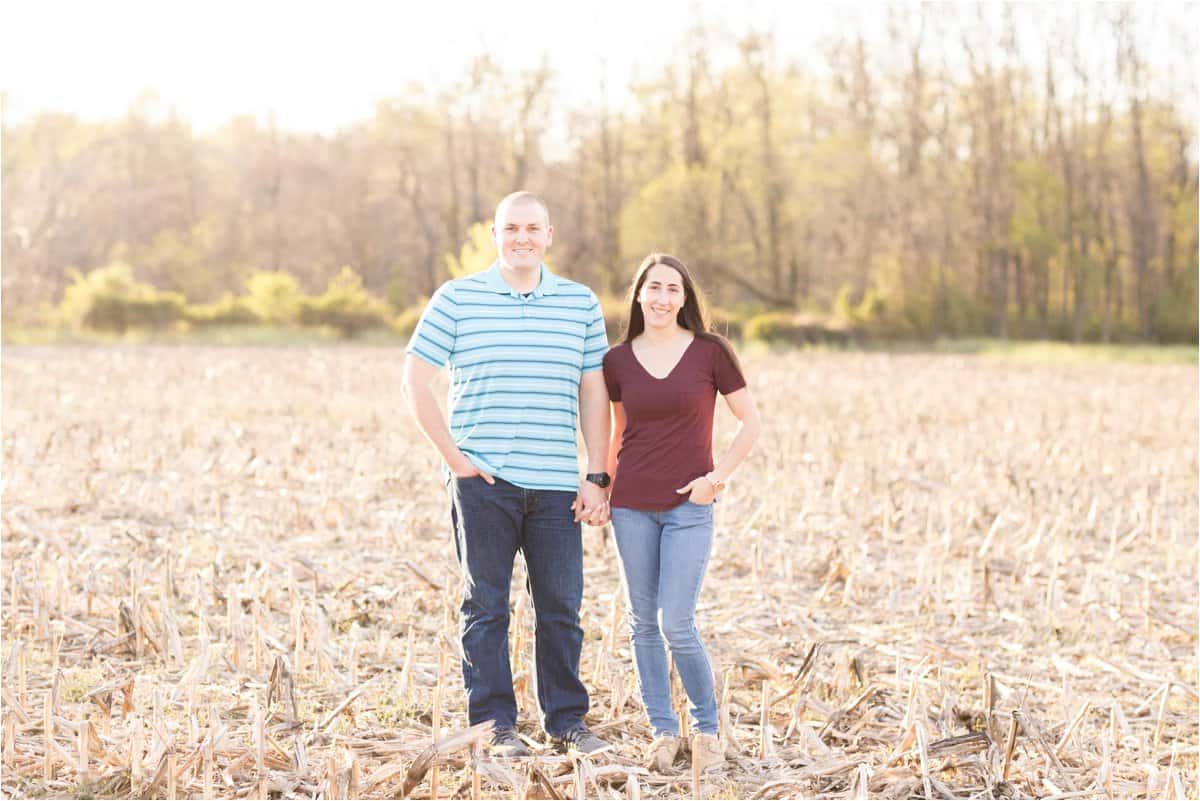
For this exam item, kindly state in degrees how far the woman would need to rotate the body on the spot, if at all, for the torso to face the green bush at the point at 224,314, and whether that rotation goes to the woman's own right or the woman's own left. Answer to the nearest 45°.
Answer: approximately 180°

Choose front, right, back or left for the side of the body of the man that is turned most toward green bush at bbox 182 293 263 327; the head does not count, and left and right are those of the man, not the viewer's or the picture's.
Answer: back

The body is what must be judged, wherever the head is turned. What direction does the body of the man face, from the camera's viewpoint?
toward the camera

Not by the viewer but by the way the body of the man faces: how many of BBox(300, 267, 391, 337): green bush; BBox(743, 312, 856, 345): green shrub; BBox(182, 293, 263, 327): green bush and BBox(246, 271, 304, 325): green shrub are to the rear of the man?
4

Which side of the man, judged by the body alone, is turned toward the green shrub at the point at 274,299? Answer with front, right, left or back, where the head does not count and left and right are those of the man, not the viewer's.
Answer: back

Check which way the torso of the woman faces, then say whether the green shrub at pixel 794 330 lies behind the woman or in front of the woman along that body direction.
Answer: behind

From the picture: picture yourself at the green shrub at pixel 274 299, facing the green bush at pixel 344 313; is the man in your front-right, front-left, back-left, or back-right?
front-right

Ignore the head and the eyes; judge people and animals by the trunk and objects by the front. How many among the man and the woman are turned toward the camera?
2

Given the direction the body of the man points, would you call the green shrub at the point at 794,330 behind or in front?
behind

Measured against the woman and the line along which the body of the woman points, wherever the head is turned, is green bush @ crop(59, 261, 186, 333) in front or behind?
behind

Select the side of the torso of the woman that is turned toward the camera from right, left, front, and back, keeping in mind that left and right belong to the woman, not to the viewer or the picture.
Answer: front

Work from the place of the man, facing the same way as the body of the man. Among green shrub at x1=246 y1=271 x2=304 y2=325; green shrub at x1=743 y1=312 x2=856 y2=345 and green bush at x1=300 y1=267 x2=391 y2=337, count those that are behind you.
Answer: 3

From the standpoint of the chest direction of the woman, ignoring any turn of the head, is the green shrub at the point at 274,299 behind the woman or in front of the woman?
behind
